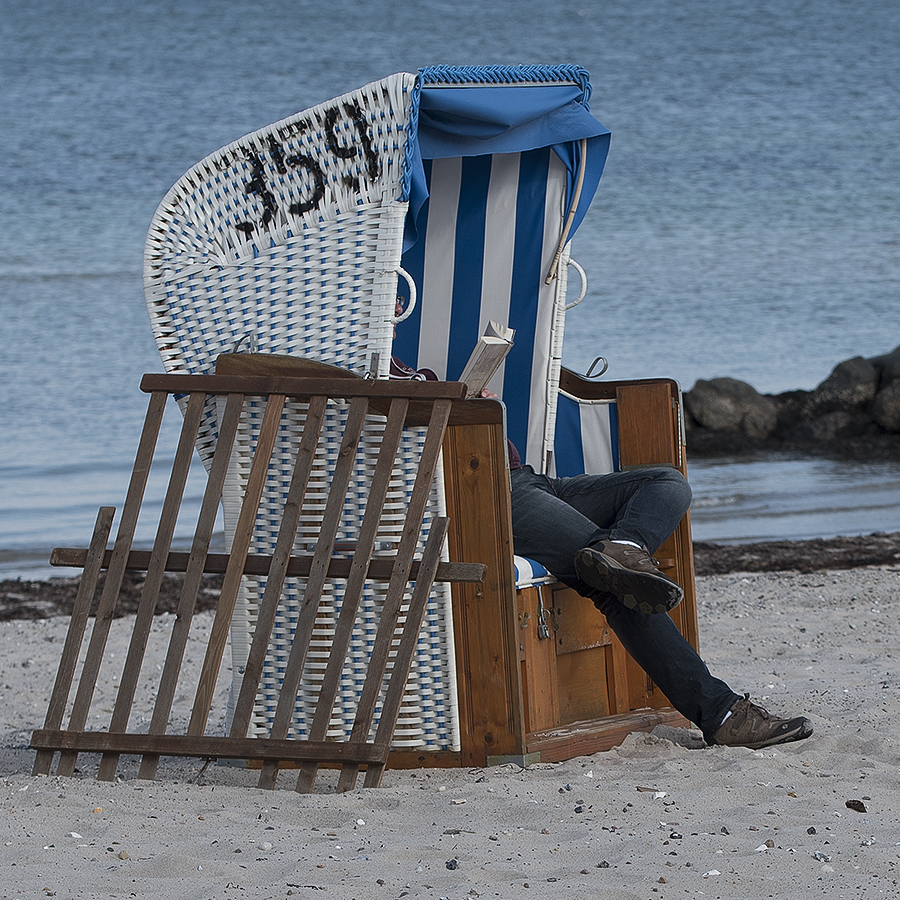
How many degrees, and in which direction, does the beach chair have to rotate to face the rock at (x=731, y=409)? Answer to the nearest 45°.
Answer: approximately 135° to its left

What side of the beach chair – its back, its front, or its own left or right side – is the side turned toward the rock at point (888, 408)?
left

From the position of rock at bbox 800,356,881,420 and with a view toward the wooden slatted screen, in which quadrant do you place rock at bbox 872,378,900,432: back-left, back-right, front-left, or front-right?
front-left

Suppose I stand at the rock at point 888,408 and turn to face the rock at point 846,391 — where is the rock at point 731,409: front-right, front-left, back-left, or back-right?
front-left

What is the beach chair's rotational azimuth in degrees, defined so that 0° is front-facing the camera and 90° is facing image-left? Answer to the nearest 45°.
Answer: approximately 315°

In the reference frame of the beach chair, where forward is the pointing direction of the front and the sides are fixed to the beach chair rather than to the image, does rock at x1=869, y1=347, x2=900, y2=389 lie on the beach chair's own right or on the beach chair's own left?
on the beach chair's own left

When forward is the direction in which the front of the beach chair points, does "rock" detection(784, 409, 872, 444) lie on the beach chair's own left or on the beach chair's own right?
on the beach chair's own left
